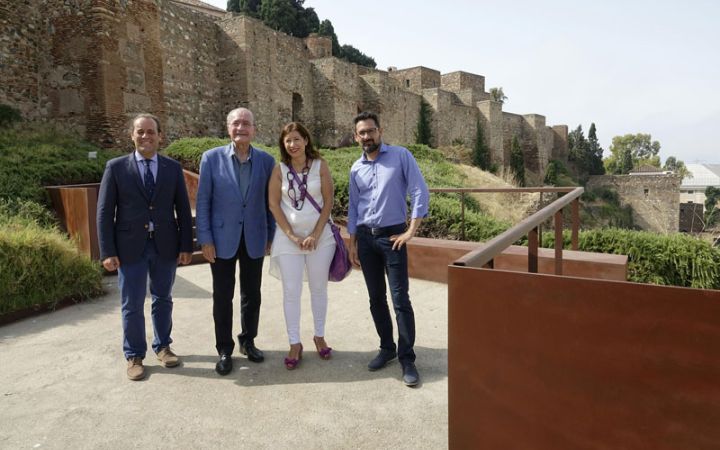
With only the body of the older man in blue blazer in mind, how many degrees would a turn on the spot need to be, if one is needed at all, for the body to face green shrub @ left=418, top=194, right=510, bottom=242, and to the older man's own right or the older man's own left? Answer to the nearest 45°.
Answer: approximately 135° to the older man's own left

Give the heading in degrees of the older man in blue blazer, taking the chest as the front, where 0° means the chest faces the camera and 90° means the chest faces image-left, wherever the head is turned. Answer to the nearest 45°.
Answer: approximately 0°

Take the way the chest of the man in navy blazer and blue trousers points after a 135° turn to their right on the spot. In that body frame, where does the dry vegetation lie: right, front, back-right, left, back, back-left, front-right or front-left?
right

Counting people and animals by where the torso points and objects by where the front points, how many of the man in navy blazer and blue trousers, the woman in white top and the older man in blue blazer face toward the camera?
3

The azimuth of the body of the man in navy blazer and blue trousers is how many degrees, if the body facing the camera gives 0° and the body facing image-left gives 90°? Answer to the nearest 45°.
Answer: approximately 0°

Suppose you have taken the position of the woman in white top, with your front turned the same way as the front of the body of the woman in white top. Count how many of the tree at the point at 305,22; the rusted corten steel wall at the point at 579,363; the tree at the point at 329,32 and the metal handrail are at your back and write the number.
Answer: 2

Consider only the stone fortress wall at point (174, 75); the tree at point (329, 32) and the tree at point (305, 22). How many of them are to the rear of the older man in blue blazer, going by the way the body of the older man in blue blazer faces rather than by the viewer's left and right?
3

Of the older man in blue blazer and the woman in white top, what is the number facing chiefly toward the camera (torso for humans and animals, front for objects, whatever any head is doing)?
2

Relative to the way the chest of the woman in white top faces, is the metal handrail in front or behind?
in front

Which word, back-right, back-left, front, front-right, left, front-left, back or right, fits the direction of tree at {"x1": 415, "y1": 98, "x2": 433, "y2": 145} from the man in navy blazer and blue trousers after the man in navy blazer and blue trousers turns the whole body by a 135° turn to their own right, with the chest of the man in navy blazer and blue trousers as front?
right

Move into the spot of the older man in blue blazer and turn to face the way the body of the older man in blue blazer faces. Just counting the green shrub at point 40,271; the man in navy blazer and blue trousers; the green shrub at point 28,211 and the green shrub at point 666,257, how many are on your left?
1
